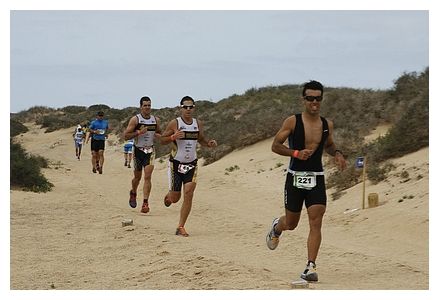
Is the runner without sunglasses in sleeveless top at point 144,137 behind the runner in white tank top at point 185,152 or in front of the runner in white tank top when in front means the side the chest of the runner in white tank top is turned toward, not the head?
behind

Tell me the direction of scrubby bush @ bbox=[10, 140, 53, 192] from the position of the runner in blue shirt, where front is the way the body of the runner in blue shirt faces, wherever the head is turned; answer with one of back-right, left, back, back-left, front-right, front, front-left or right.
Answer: front-right

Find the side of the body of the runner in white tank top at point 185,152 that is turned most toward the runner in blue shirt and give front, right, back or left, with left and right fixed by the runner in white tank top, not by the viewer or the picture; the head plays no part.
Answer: back

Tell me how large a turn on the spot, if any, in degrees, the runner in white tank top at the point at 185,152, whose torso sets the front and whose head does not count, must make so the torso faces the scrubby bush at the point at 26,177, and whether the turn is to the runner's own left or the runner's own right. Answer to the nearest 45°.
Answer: approximately 135° to the runner's own right

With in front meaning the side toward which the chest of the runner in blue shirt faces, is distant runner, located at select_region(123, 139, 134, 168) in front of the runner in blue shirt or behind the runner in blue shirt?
behind

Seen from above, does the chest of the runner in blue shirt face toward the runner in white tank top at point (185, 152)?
yes

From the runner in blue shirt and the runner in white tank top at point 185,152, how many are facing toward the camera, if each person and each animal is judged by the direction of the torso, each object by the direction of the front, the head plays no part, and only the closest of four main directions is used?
2

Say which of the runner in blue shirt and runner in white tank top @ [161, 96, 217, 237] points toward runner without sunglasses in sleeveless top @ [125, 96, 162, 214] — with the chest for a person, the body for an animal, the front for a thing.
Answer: the runner in blue shirt

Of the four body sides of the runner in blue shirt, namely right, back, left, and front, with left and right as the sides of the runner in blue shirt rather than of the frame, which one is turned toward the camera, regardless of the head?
front

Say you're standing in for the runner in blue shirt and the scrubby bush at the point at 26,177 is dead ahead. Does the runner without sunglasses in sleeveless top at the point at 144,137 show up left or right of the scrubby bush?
left
